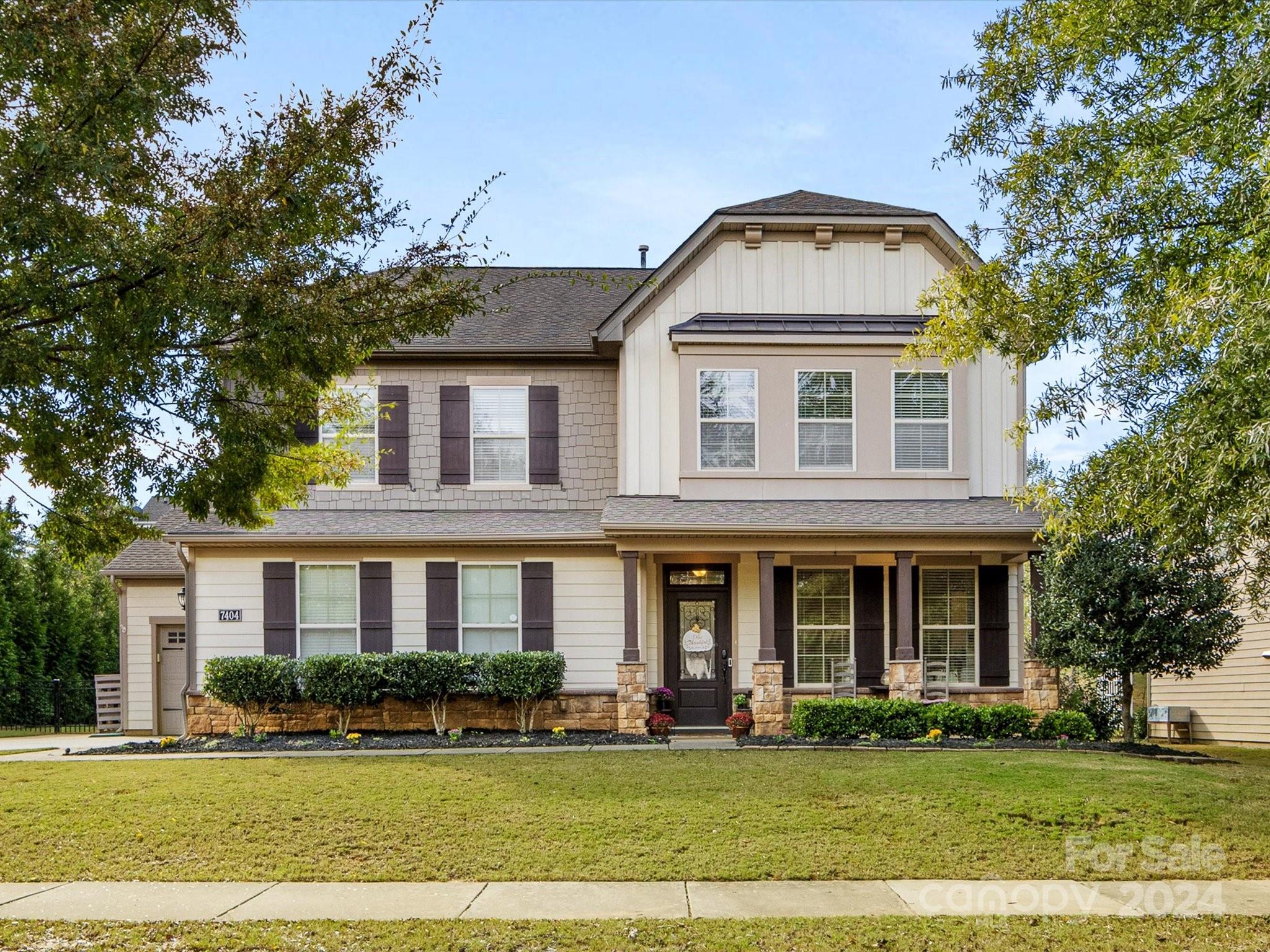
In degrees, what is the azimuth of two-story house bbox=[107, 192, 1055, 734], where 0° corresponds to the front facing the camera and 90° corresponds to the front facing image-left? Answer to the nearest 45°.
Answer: approximately 0°

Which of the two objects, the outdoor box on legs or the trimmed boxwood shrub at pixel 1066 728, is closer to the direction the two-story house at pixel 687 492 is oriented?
the trimmed boxwood shrub

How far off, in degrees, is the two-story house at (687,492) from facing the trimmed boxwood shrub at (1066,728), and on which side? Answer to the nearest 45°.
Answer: approximately 45° to its left

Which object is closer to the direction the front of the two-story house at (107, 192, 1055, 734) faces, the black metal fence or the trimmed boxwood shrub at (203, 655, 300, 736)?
the trimmed boxwood shrub
